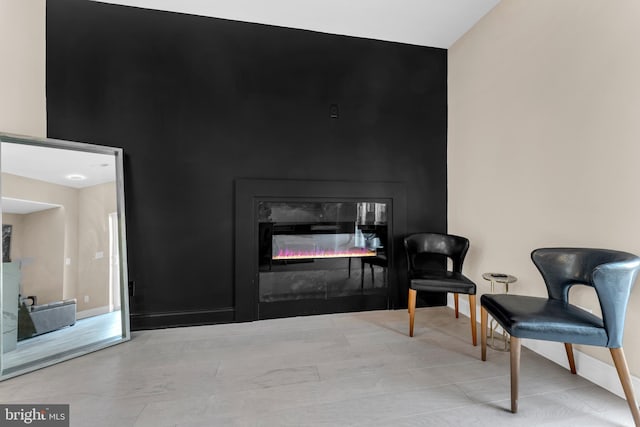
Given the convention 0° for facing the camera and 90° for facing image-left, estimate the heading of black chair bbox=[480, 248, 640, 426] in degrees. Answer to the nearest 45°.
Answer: approximately 90°

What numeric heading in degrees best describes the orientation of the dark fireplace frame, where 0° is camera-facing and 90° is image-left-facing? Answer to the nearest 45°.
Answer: approximately 0°

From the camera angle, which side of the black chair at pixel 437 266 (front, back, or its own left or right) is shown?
front

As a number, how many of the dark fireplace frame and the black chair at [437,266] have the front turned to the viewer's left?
0

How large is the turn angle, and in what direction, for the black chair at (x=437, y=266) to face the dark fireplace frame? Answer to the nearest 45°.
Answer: approximately 90° to its right

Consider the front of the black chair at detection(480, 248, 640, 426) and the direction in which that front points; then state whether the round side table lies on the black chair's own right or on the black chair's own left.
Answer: on the black chair's own right

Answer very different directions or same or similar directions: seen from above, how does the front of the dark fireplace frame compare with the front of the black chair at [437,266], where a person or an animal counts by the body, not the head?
same or similar directions

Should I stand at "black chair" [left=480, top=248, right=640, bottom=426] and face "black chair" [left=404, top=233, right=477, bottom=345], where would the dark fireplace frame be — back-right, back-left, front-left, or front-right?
front-left

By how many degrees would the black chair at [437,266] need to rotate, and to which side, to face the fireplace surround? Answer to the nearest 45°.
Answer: approximately 90° to its right

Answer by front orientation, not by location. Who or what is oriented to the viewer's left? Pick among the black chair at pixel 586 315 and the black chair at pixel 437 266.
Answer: the black chair at pixel 586 315

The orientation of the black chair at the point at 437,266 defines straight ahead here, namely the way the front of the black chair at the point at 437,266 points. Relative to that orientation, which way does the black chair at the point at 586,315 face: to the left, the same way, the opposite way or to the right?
to the right
